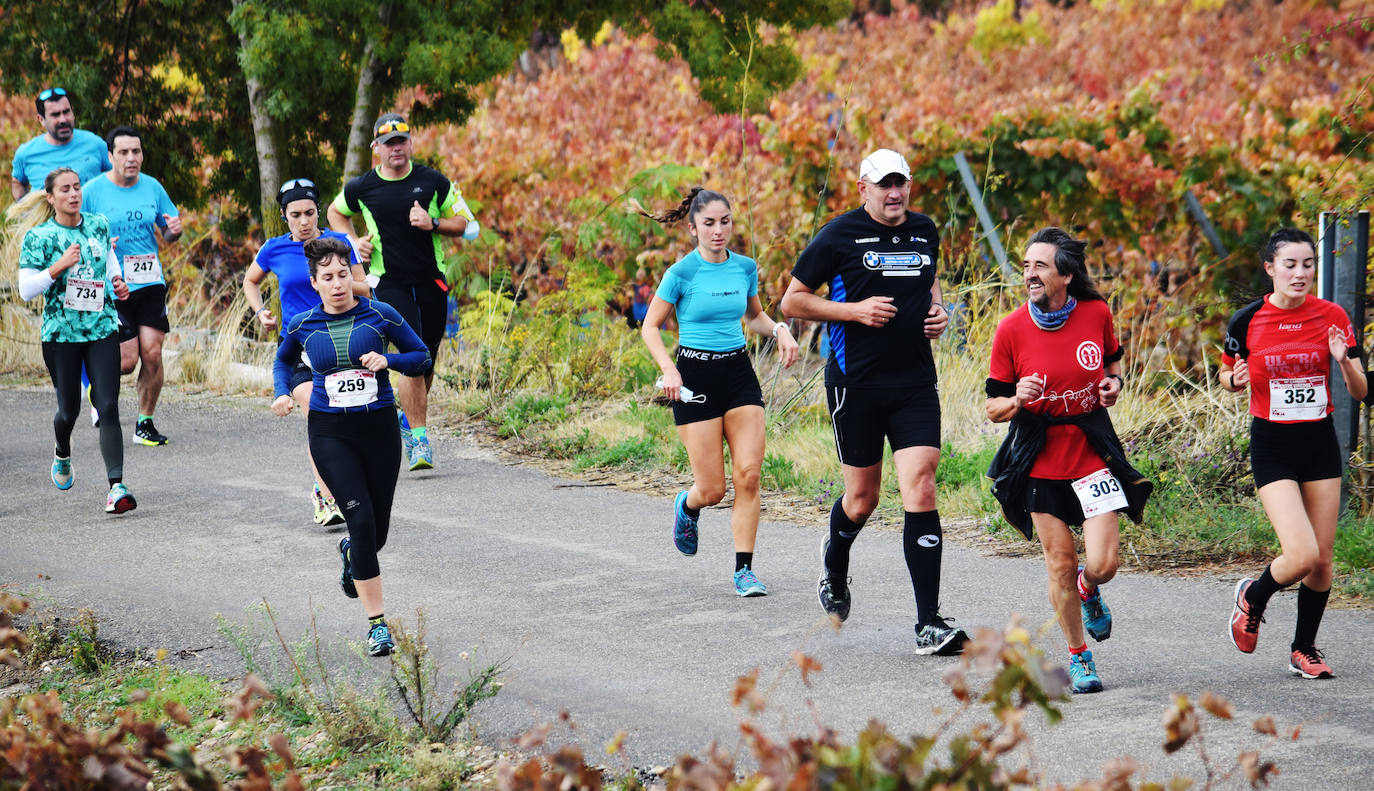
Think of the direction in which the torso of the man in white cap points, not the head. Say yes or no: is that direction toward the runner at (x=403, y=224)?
no

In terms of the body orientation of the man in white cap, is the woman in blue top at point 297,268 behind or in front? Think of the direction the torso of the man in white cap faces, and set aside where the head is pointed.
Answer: behind

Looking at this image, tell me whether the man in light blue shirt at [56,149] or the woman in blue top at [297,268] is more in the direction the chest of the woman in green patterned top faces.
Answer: the woman in blue top

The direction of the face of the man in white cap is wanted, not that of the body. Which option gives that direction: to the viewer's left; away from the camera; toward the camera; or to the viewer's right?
toward the camera

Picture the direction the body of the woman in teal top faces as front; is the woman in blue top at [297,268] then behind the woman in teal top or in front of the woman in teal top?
behind

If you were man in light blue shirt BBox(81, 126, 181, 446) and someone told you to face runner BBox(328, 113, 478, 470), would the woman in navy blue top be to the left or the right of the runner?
right

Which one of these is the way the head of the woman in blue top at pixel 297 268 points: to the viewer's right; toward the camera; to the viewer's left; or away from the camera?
toward the camera

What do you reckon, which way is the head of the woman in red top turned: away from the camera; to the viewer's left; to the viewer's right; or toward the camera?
toward the camera

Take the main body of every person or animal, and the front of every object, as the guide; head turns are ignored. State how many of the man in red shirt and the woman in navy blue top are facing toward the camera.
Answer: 2

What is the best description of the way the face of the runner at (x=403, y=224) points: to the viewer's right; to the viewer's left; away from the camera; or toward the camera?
toward the camera

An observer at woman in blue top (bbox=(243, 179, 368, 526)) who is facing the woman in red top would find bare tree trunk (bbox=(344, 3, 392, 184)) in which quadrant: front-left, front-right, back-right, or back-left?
back-left

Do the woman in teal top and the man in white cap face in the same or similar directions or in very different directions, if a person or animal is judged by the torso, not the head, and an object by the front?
same or similar directions

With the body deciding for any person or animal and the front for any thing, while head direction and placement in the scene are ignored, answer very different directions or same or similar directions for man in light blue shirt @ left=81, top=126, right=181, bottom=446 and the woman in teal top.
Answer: same or similar directions

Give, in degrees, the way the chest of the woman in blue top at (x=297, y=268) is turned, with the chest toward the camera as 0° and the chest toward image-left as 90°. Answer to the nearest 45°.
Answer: approximately 315°

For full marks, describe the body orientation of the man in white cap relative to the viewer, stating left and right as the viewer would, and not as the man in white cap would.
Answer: facing the viewer and to the right of the viewer

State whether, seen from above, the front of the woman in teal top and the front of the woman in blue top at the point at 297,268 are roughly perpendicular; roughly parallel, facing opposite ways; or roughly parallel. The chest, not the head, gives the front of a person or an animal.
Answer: roughly parallel

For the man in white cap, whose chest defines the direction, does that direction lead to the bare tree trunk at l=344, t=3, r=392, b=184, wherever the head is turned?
no

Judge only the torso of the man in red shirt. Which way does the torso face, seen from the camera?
toward the camera

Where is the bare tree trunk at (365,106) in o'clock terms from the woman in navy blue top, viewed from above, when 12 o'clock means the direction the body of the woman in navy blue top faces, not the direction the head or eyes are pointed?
The bare tree trunk is roughly at 6 o'clock from the woman in navy blue top.

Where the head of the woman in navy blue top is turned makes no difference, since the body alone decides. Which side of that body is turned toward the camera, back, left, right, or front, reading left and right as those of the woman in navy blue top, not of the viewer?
front
